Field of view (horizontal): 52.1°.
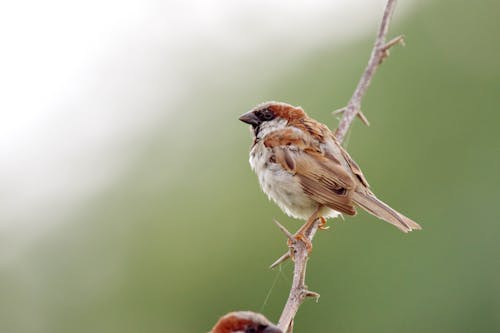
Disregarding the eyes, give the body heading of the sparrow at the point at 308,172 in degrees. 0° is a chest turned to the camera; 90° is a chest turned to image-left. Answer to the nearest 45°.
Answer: approximately 90°

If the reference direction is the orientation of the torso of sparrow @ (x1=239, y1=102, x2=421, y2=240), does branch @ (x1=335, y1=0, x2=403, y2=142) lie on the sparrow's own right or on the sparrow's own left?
on the sparrow's own left
